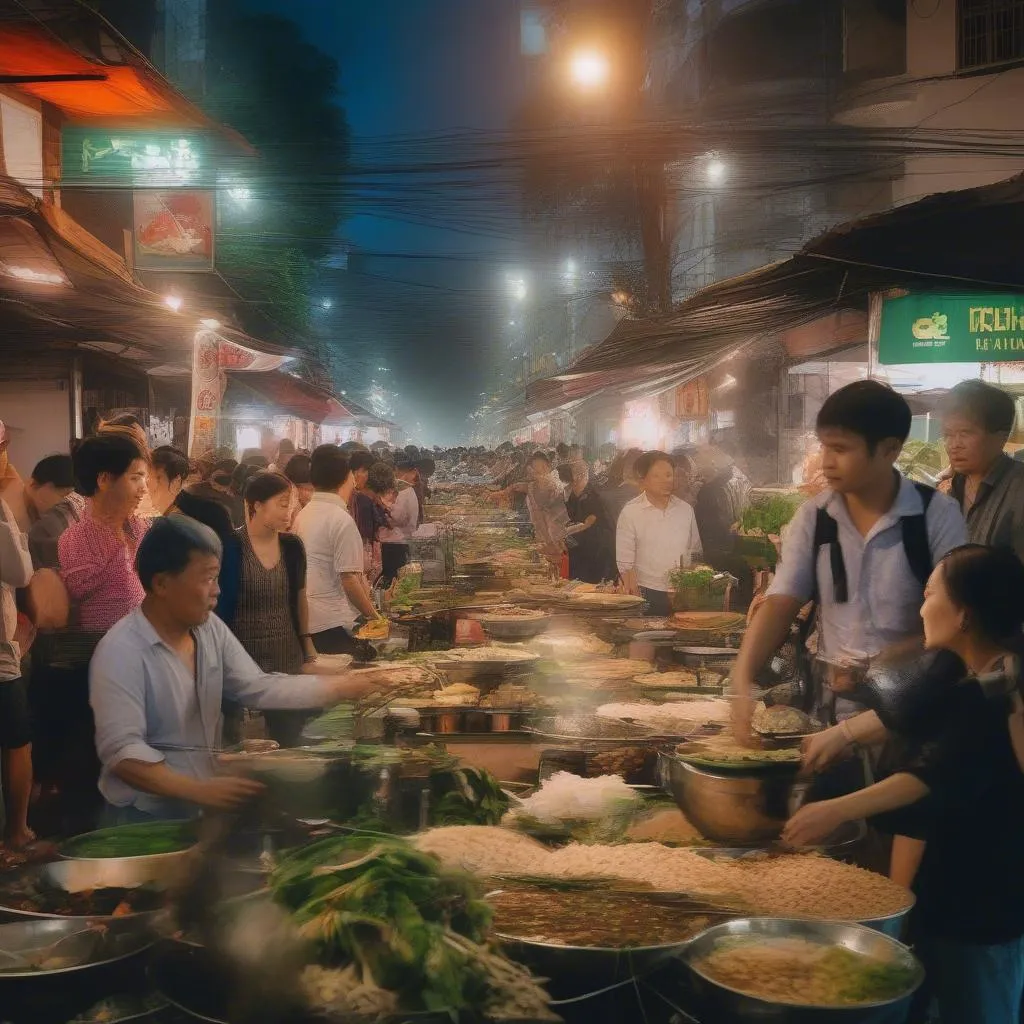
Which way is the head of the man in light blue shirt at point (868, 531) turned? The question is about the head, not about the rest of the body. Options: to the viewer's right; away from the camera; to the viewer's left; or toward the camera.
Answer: to the viewer's left

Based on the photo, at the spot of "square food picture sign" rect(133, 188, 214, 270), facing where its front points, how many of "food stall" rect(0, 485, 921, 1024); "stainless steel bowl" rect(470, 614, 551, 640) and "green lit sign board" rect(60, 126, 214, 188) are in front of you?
2

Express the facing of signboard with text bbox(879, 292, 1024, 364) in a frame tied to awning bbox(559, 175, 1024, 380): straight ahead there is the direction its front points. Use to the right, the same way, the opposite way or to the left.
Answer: to the left

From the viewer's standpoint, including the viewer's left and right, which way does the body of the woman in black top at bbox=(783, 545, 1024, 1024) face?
facing to the left of the viewer

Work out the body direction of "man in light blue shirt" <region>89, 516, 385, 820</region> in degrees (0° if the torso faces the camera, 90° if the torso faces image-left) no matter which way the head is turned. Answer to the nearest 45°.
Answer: approximately 315°

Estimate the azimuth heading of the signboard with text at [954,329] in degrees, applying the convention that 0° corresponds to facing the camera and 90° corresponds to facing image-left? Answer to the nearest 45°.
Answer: approximately 0°

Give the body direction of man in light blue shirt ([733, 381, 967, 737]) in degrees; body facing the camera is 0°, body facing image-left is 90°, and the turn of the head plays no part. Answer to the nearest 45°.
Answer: approximately 45°

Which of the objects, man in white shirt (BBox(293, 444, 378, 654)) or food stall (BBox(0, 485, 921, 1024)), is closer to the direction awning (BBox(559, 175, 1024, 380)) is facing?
the man in white shirt

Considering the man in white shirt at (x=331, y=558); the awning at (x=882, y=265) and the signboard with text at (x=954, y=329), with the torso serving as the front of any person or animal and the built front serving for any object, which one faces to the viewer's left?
the awning

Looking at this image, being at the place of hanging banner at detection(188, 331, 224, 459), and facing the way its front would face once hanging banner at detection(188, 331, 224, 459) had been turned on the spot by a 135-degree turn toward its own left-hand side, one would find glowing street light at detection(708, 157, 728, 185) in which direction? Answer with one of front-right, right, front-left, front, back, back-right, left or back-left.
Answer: front

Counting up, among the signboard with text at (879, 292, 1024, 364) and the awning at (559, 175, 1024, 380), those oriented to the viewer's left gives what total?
1

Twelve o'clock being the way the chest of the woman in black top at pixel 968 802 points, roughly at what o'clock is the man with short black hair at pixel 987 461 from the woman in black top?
The man with short black hair is roughly at 3 o'clock from the woman in black top.

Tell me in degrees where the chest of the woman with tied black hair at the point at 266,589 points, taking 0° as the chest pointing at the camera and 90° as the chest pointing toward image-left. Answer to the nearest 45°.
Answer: approximately 315°

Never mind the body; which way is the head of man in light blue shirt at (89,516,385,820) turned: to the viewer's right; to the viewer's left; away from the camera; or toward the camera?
to the viewer's right

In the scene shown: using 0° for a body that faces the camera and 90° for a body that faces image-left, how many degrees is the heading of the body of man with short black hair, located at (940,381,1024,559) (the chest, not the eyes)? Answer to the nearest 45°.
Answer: approximately 45°
